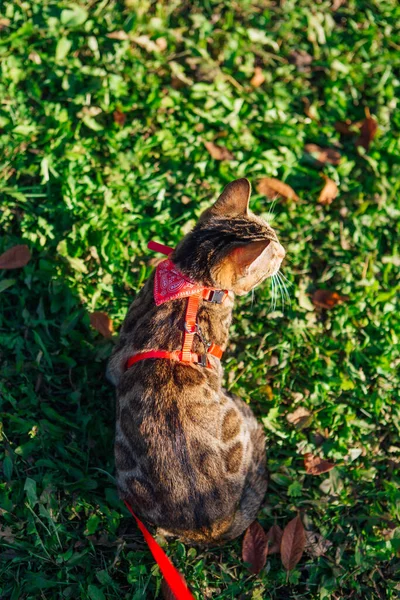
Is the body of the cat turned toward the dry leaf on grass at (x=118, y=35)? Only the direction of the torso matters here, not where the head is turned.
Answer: yes

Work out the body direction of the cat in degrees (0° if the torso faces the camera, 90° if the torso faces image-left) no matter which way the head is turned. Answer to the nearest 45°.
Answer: approximately 180°

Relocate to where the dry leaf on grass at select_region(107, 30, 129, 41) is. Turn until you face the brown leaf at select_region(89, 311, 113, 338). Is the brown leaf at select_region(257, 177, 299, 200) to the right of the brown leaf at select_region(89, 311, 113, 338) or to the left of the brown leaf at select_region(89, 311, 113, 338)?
left

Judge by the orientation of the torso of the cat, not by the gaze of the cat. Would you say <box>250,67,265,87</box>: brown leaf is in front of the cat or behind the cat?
in front

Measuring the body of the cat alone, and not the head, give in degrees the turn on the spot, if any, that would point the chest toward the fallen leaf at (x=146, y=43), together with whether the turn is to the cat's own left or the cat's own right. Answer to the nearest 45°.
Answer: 0° — it already faces it
